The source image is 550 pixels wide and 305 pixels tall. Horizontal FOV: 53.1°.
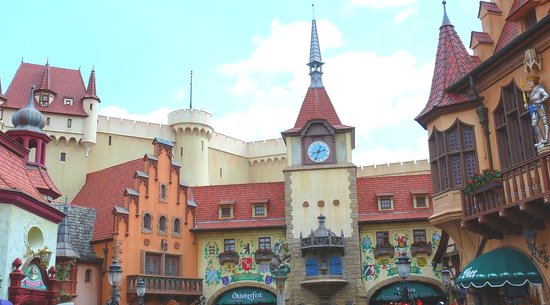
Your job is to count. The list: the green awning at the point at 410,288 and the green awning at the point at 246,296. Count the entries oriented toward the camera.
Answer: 2

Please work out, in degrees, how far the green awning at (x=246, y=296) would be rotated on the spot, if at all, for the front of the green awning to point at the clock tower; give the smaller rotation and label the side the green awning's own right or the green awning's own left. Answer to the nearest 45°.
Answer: approximately 90° to the green awning's own left

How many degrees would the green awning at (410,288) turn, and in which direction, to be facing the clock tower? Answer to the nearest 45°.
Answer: approximately 90° to its right

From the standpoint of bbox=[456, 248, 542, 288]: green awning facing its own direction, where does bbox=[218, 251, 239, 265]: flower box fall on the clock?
The flower box is roughly at 3 o'clock from the green awning.

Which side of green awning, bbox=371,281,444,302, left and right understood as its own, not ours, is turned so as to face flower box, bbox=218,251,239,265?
right

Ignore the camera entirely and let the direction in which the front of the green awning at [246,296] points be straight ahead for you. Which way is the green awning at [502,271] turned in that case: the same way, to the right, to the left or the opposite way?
to the right

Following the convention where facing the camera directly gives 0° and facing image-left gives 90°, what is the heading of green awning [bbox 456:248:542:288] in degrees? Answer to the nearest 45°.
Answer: approximately 45°

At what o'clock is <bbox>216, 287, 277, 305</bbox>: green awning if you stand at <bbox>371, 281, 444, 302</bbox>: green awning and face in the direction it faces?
<bbox>216, 287, 277, 305</bbox>: green awning is roughly at 3 o'clock from <bbox>371, 281, 444, 302</bbox>: green awning.
